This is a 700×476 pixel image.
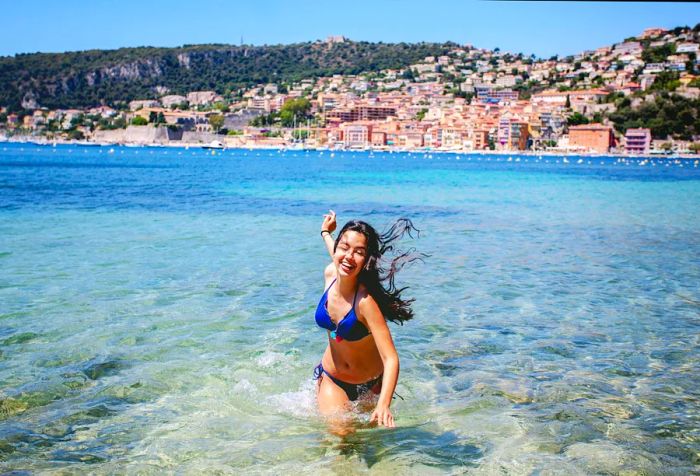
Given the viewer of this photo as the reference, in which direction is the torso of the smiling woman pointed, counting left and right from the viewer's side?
facing the viewer and to the left of the viewer
